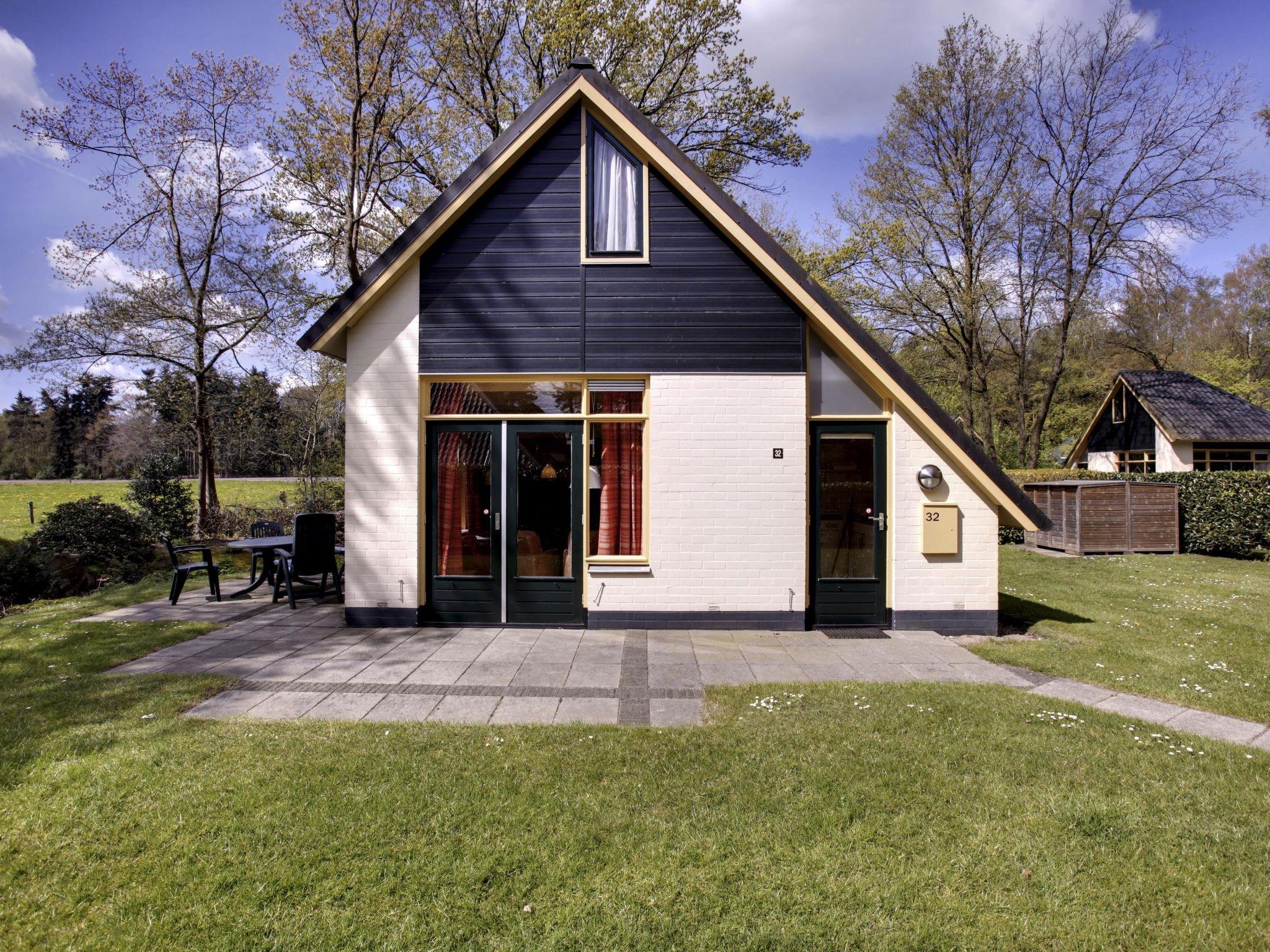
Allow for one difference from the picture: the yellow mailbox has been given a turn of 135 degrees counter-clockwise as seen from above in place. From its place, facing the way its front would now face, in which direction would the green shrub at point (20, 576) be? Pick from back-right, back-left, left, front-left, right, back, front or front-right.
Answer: back-left

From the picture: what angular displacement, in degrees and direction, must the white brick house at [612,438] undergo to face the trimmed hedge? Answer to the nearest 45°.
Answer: approximately 135° to its left

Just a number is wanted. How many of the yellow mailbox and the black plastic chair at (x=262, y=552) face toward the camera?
2

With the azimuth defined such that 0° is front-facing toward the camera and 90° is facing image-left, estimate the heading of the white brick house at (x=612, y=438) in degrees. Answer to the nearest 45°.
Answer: approximately 0°

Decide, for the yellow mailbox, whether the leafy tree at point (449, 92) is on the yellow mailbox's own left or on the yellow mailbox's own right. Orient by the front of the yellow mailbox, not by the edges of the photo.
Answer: on the yellow mailbox's own right

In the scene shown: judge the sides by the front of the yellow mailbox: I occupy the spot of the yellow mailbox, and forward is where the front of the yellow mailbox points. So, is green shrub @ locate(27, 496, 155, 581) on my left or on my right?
on my right

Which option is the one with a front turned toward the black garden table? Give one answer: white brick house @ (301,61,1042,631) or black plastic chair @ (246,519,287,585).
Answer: the black plastic chair

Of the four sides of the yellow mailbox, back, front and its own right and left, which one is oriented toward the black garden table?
right

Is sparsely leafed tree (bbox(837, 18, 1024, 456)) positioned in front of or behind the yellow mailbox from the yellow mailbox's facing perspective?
behind
